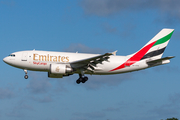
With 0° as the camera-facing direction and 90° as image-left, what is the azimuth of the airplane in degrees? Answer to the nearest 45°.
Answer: approximately 90°
